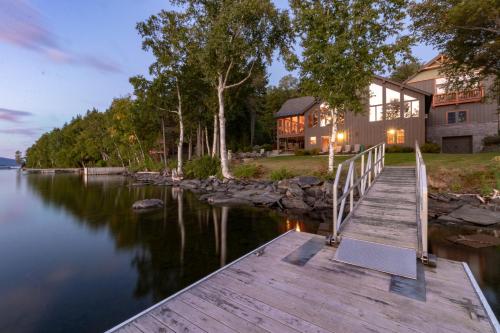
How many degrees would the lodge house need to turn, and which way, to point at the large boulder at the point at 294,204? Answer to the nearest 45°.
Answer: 0° — it already faces it

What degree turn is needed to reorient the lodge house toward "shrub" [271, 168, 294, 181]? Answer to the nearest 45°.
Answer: approximately 45° to its right

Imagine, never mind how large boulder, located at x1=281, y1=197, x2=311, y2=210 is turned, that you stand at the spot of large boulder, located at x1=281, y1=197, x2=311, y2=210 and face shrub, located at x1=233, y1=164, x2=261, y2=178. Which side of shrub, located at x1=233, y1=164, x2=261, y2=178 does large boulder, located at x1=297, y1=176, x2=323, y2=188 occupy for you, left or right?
right

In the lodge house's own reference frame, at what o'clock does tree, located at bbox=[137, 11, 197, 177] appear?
The tree is roughly at 2 o'clock from the lodge house.

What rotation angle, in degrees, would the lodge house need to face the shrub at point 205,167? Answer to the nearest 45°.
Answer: approximately 45° to its right

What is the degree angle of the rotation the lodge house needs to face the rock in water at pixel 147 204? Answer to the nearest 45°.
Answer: approximately 45° to its right

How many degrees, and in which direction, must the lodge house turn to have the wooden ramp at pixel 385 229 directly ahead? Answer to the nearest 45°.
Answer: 0° — it already faces it

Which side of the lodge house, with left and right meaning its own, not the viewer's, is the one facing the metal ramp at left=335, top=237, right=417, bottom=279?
front

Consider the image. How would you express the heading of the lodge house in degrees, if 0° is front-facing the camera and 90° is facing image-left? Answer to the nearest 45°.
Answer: approximately 0°
